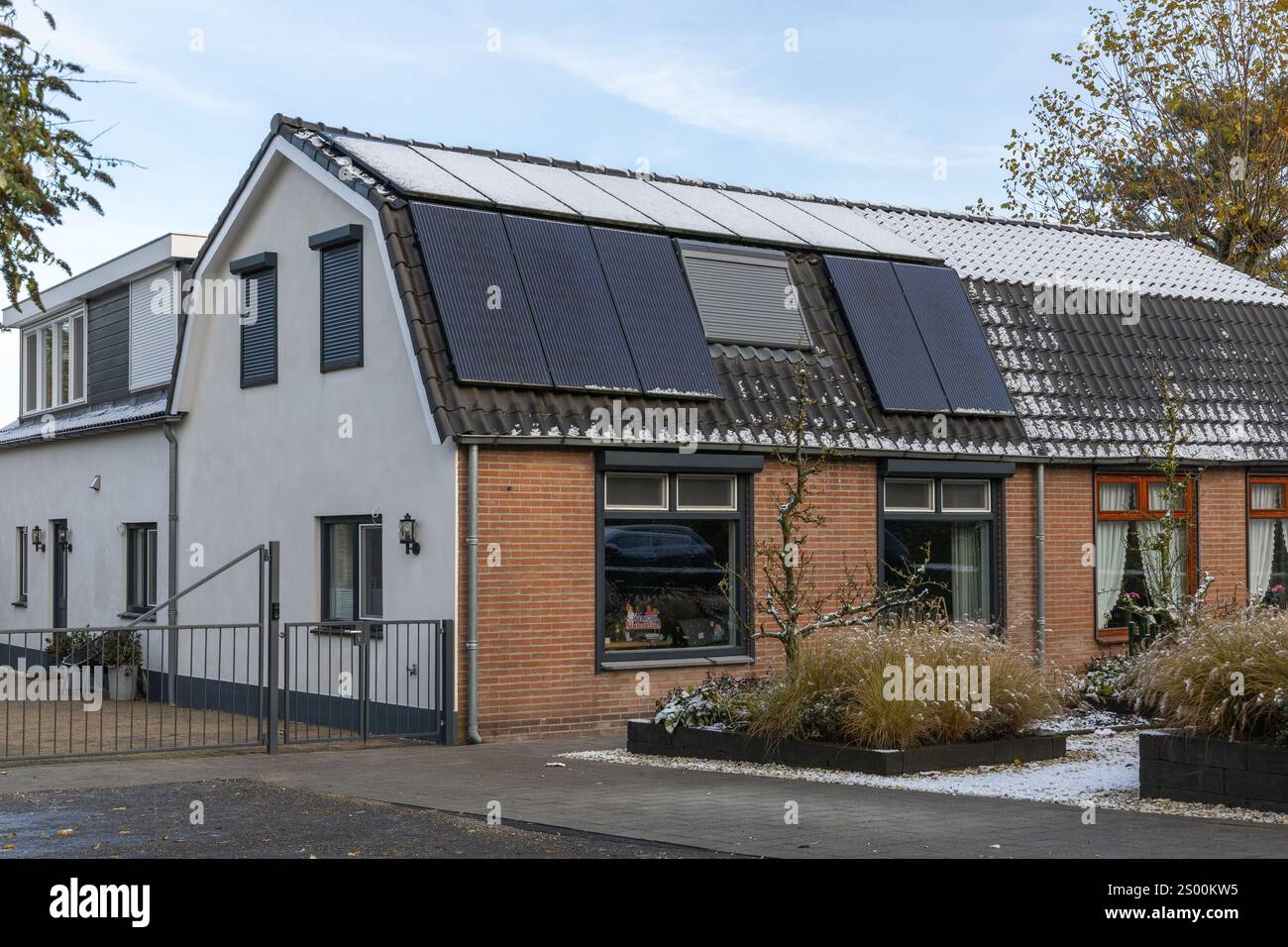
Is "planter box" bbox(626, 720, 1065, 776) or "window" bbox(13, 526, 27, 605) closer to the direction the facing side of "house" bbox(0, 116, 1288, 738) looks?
the planter box

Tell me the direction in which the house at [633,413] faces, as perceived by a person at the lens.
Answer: facing the viewer and to the right of the viewer

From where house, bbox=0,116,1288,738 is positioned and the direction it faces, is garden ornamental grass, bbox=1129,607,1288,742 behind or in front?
in front

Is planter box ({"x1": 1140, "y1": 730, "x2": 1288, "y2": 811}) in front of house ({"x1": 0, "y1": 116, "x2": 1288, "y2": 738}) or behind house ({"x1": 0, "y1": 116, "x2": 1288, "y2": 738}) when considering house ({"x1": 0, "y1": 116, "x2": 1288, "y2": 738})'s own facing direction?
in front

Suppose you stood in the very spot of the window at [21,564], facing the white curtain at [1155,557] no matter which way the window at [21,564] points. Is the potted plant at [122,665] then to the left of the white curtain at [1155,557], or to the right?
right

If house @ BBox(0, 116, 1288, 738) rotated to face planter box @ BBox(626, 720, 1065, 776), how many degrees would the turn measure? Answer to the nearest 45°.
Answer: approximately 45° to its right
